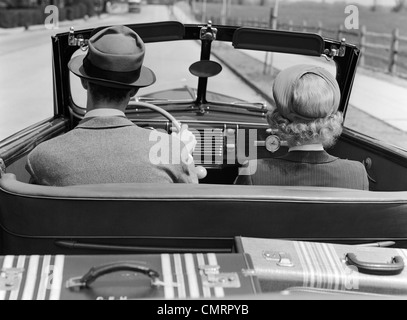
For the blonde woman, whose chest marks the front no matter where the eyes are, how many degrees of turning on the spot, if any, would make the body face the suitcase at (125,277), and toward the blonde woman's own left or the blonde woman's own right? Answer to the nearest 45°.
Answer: approximately 135° to the blonde woman's own left

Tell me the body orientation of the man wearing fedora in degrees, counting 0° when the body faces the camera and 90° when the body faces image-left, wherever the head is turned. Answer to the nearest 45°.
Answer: approximately 180°

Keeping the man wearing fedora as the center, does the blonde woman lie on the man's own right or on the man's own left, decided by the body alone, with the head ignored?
on the man's own right

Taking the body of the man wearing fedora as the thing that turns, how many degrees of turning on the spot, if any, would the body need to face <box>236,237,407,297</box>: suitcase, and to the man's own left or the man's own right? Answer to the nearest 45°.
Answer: approximately 135° to the man's own right

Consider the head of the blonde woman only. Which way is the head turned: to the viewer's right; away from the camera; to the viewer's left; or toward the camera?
away from the camera

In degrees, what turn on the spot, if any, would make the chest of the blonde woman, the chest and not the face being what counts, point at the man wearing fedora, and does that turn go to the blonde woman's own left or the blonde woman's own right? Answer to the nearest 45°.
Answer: approximately 90° to the blonde woman's own left

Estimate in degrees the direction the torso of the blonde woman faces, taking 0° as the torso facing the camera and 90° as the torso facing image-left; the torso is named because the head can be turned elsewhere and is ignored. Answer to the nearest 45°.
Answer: approximately 180°

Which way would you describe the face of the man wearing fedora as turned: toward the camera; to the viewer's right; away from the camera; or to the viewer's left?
away from the camera

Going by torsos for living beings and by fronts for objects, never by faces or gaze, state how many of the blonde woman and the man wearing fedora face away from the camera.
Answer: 2
